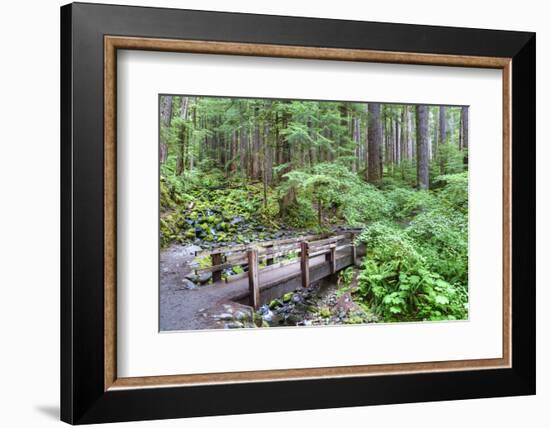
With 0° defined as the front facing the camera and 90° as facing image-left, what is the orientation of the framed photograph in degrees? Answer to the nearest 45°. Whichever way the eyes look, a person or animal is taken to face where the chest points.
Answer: approximately 315°
